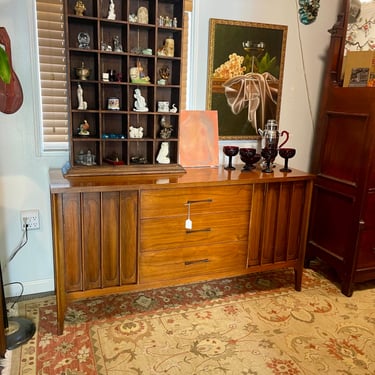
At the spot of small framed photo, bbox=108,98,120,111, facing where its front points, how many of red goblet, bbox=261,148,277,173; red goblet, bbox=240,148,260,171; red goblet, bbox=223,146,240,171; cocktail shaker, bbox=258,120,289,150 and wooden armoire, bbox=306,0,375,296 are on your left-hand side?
5

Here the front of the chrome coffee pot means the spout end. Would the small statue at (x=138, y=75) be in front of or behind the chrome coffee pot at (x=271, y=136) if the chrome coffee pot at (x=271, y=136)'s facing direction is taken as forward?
in front

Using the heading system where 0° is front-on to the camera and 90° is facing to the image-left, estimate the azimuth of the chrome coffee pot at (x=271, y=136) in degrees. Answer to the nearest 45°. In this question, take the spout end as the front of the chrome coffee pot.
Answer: approximately 90°

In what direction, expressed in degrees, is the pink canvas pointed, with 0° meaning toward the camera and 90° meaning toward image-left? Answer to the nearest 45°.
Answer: approximately 0°

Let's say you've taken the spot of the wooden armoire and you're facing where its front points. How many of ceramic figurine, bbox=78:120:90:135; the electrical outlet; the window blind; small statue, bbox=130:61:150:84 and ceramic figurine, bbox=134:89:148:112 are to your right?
5

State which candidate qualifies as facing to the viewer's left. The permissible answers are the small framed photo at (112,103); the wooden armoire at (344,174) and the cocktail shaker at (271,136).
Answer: the cocktail shaker
